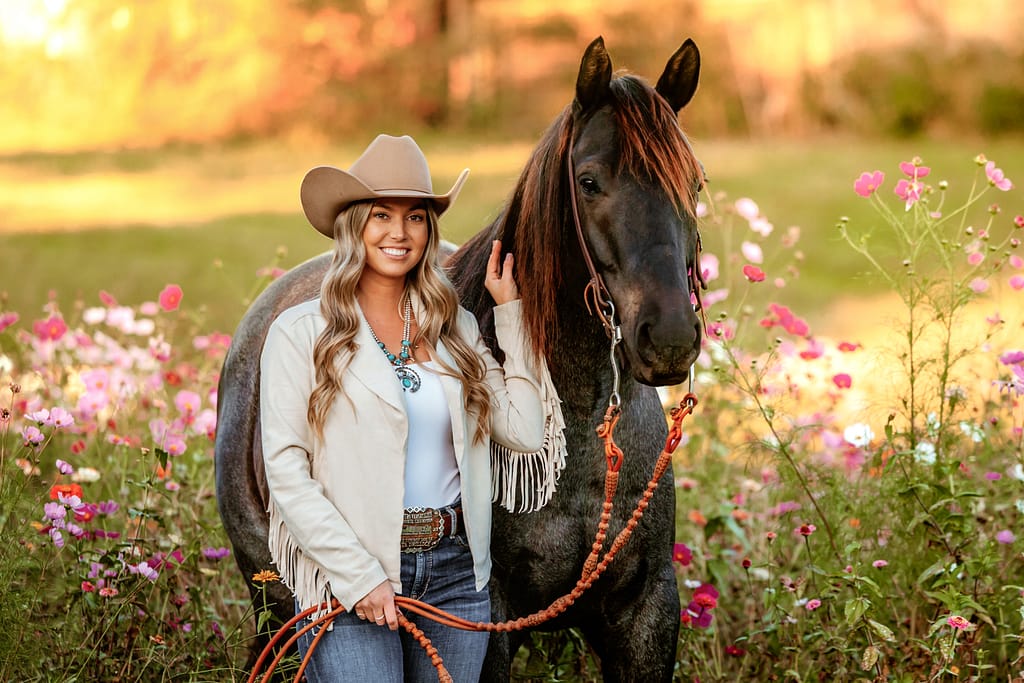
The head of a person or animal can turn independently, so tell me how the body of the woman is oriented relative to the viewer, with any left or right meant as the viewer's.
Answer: facing the viewer and to the right of the viewer

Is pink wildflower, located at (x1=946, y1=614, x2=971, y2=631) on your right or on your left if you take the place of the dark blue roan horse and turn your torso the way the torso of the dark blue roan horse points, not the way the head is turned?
on your left

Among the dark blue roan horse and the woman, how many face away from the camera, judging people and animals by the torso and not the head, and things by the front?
0

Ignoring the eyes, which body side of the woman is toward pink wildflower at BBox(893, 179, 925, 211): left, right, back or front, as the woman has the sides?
left

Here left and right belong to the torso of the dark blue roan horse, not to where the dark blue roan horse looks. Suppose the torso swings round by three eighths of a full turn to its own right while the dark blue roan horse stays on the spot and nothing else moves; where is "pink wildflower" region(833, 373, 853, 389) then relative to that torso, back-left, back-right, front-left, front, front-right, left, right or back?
back-right

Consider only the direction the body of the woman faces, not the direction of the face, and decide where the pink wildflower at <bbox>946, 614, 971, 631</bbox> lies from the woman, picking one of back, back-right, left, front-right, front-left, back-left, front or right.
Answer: front-left

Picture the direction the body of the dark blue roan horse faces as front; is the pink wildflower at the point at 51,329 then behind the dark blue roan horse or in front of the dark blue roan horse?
behind

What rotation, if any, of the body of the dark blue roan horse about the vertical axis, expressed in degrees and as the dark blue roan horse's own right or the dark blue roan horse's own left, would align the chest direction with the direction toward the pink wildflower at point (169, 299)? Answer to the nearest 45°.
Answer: approximately 180°

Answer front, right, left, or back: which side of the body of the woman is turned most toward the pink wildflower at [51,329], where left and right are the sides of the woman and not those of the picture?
back

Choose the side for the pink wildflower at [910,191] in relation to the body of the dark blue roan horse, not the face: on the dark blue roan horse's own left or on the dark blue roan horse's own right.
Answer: on the dark blue roan horse's own left
